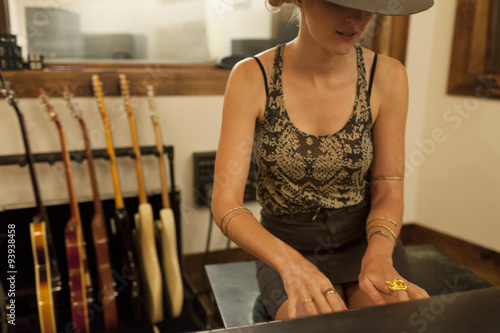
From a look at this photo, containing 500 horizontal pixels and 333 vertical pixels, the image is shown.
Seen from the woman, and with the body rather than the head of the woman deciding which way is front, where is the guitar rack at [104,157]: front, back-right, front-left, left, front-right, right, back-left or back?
back-right

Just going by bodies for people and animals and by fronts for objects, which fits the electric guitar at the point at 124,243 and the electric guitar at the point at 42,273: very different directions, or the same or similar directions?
same or similar directions

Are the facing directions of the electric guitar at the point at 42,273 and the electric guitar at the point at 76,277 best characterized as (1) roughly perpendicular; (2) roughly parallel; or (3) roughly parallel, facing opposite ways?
roughly parallel

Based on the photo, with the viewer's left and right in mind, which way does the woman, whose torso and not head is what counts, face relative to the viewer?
facing the viewer

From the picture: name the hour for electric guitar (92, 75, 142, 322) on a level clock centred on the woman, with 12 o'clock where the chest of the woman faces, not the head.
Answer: The electric guitar is roughly at 4 o'clock from the woman.

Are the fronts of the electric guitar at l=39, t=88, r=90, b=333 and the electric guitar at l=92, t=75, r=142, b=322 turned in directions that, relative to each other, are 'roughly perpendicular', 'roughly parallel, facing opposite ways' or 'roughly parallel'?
roughly parallel
